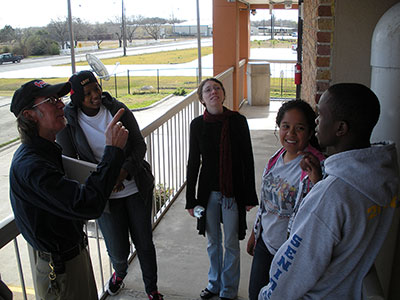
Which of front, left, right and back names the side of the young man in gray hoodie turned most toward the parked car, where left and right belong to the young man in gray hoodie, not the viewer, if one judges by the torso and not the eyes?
front

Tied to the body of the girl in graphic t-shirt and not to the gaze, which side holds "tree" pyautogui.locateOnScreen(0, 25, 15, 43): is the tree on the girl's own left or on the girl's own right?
on the girl's own right

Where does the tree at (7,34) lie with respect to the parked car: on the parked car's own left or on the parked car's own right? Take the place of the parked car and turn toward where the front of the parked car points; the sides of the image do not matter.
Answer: on the parked car's own right

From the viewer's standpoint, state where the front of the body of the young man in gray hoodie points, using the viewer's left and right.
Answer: facing away from the viewer and to the left of the viewer

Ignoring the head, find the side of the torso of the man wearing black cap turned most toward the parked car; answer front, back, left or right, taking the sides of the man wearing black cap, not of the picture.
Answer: left

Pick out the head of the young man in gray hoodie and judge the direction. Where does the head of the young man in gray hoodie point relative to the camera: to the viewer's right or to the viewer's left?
to the viewer's left

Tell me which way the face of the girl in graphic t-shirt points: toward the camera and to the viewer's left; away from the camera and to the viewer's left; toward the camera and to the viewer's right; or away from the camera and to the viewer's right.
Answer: toward the camera and to the viewer's left

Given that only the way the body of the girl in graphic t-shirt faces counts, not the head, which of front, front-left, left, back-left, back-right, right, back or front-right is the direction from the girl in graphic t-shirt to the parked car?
right

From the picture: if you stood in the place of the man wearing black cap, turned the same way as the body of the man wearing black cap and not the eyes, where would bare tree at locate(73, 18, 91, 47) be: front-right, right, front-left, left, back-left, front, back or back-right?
left

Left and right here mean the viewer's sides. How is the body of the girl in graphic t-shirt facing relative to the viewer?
facing the viewer and to the left of the viewer

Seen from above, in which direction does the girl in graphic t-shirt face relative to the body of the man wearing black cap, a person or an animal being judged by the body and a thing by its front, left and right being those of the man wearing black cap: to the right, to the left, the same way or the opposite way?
the opposite way
